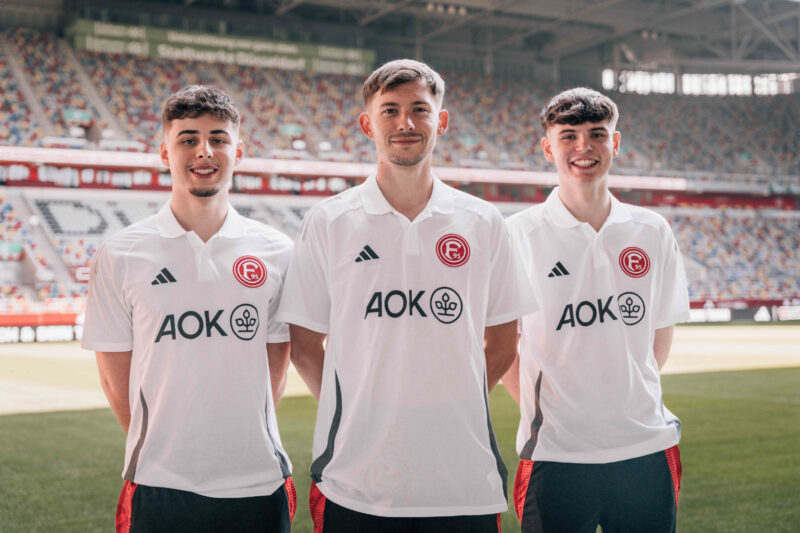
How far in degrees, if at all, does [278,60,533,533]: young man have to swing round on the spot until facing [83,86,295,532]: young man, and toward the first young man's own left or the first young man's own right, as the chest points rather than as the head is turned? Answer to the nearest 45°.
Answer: approximately 90° to the first young man's own right

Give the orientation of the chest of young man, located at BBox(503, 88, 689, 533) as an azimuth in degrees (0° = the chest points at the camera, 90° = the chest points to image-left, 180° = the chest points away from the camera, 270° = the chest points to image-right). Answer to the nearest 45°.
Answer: approximately 0°

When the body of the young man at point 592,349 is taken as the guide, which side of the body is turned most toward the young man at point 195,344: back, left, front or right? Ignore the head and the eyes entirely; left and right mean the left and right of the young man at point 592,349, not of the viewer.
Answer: right

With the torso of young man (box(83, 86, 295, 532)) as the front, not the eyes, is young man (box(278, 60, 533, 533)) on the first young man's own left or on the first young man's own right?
on the first young man's own left

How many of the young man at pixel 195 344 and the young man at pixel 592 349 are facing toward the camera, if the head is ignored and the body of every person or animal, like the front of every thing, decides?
2

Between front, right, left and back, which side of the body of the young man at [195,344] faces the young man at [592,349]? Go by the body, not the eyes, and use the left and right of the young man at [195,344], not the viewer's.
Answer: left

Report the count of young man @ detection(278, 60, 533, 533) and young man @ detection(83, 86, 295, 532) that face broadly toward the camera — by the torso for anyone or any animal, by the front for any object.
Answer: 2

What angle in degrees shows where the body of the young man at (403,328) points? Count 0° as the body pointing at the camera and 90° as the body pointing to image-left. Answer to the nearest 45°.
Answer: approximately 0°
